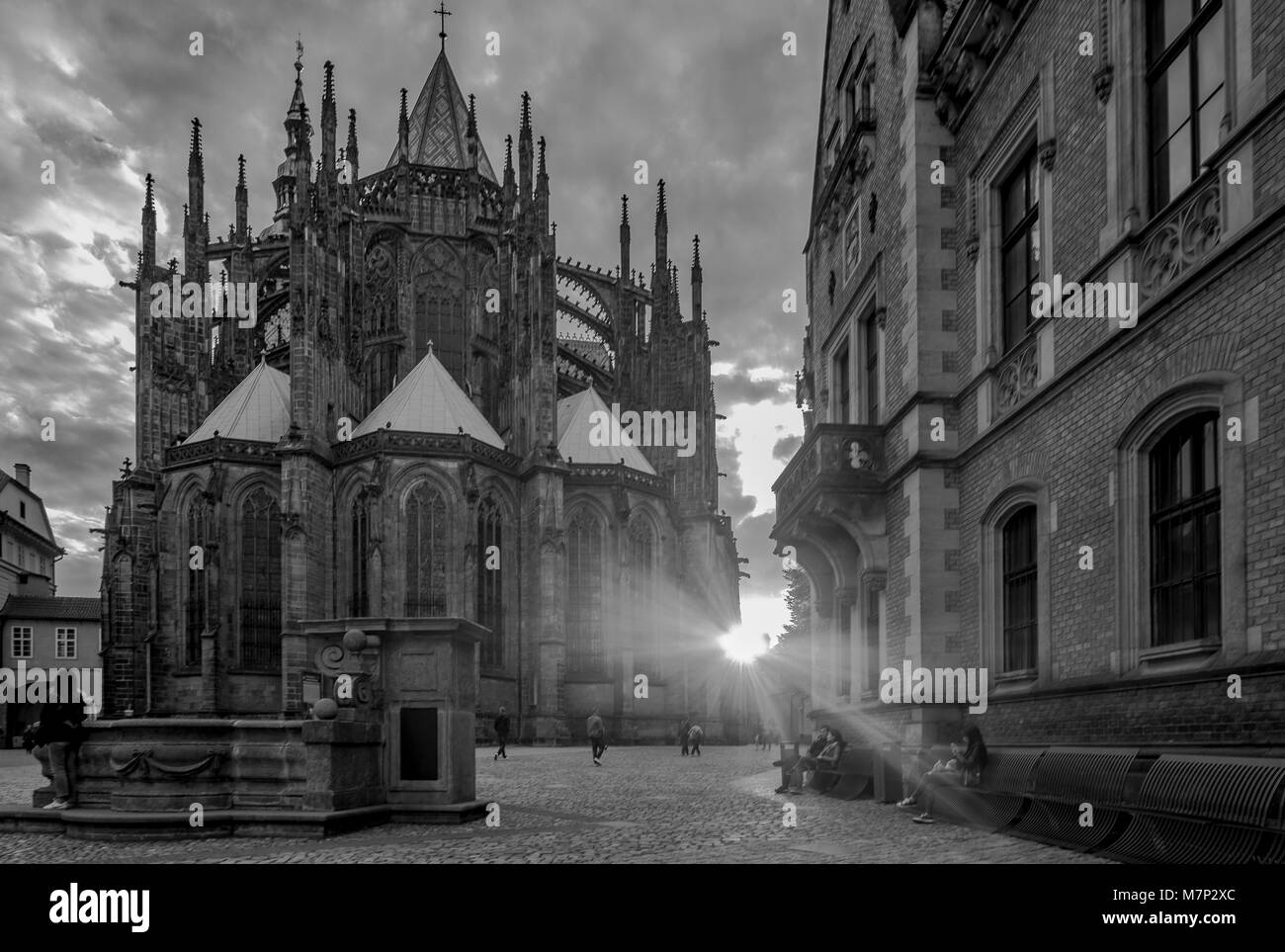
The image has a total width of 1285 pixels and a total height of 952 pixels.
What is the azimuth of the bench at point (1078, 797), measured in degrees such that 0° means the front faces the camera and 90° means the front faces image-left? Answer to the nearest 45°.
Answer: approximately 45°

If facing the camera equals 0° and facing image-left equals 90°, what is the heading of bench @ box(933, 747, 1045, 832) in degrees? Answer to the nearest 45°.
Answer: approximately 45°

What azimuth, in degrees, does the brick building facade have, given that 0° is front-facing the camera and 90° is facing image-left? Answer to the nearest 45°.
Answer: approximately 45°

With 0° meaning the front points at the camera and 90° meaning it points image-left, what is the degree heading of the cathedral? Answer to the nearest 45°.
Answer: approximately 180°

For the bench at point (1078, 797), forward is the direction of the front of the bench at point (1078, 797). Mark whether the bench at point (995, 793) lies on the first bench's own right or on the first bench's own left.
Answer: on the first bench's own right

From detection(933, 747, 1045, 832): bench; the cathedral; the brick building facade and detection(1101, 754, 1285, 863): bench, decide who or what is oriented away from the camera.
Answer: the cathedral
